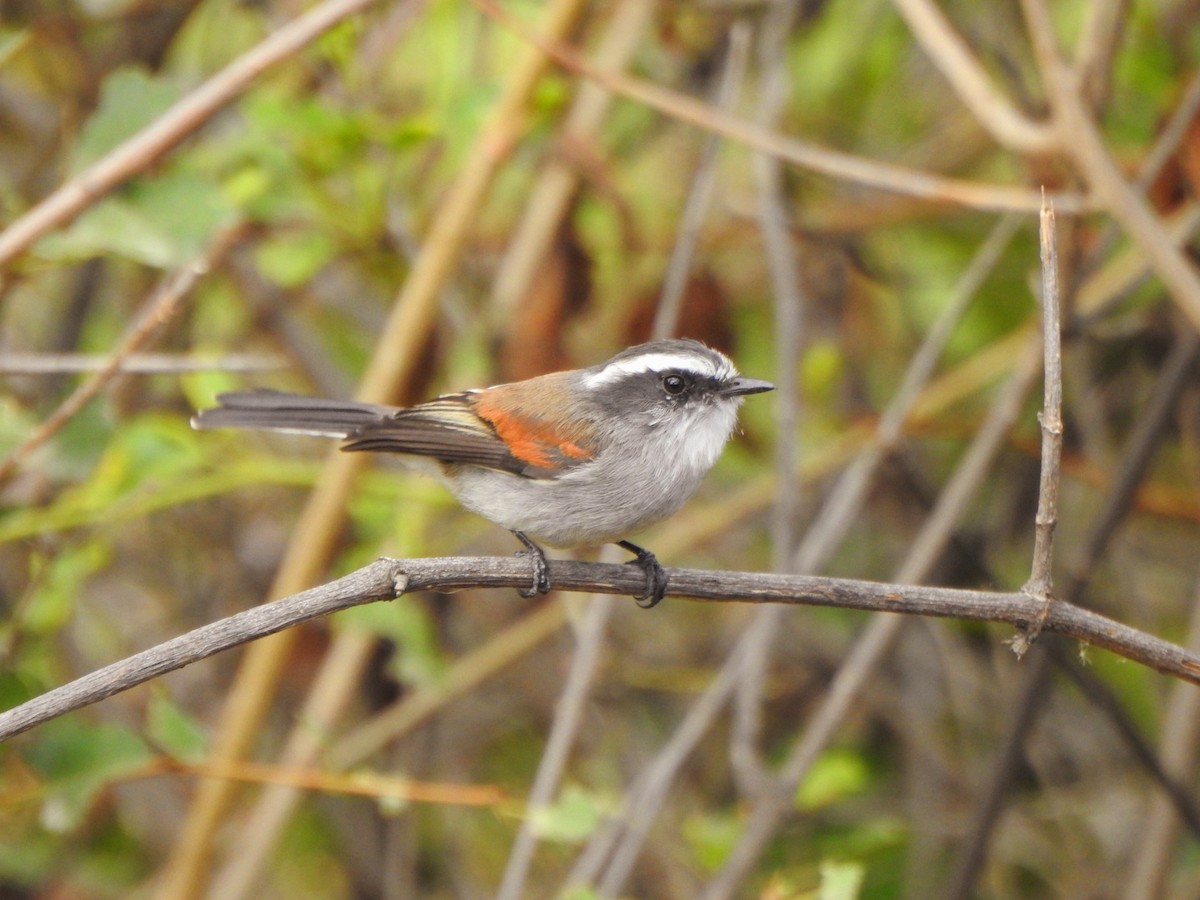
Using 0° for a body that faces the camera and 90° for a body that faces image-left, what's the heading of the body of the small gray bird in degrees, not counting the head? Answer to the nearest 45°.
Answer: approximately 270°

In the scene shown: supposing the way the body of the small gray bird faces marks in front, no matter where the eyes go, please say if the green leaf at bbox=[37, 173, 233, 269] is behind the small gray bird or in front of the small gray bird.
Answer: behind

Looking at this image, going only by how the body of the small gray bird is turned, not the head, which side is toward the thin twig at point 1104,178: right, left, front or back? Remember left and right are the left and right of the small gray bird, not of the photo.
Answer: front

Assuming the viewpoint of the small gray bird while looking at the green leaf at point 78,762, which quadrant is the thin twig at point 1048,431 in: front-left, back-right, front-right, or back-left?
back-right

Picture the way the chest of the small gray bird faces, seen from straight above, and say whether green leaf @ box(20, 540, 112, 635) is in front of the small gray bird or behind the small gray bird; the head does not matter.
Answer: behind

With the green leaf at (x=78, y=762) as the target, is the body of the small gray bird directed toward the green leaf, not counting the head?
no

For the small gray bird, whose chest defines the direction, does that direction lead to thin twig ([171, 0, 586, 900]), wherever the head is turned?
no

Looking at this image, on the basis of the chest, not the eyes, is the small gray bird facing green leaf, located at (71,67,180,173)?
no
